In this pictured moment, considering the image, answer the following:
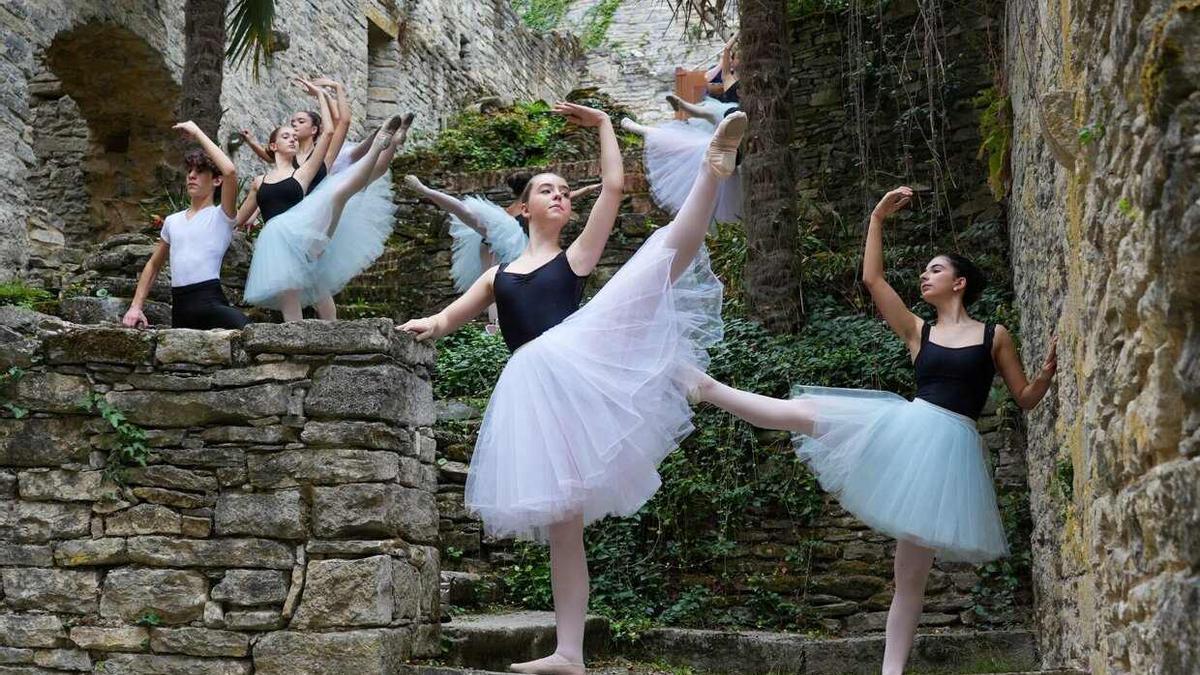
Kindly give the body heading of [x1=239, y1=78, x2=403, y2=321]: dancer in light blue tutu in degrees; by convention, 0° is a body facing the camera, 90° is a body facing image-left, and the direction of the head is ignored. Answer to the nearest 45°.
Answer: approximately 0°

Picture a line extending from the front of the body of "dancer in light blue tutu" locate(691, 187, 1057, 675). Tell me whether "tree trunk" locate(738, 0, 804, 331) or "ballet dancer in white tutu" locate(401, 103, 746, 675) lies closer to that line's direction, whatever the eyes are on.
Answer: the ballet dancer in white tutu

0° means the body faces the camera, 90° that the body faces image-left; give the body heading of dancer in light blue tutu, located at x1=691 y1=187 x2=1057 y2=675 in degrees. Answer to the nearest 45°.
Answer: approximately 0°

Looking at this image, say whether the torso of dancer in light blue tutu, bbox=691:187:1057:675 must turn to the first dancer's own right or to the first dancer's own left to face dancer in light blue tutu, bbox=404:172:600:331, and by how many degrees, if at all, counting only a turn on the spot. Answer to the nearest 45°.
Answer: approximately 135° to the first dancer's own right
